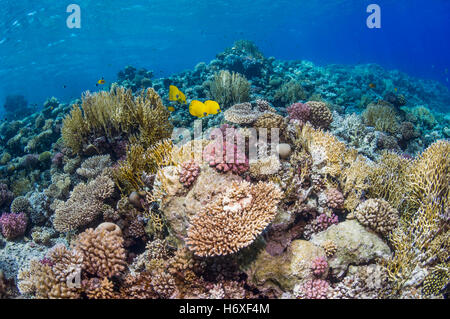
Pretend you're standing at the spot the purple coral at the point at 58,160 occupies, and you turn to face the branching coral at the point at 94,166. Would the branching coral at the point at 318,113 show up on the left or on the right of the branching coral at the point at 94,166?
left

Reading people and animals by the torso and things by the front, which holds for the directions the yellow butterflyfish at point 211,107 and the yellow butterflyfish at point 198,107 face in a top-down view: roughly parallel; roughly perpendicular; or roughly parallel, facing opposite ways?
roughly parallel
